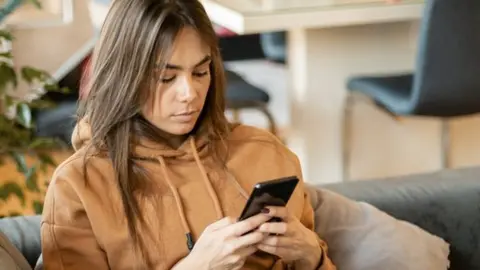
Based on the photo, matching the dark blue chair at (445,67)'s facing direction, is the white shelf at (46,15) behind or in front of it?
in front

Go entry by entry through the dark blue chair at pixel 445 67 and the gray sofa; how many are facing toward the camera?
1

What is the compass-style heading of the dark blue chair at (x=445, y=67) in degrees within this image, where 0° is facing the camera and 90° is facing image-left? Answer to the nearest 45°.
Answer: approximately 135°

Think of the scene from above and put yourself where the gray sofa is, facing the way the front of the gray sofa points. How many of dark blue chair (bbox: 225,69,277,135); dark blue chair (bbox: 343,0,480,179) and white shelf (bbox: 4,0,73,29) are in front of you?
0

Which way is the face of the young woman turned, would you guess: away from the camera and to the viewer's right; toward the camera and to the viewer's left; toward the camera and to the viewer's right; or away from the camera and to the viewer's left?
toward the camera and to the viewer's right

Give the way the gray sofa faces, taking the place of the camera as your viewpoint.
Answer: facing the viewer

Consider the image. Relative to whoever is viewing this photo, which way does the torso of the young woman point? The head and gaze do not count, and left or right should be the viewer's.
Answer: facing the viewer and to the right of the viewer

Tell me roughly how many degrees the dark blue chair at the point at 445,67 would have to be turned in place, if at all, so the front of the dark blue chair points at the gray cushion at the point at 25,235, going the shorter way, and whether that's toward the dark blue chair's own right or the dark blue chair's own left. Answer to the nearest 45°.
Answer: approximately 90° to the dark blue chair's own left

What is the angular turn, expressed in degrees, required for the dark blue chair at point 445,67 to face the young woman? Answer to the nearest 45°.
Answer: approximately 90° to its left

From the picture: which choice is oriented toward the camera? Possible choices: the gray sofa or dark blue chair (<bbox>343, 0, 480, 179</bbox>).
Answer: the gray sofa
